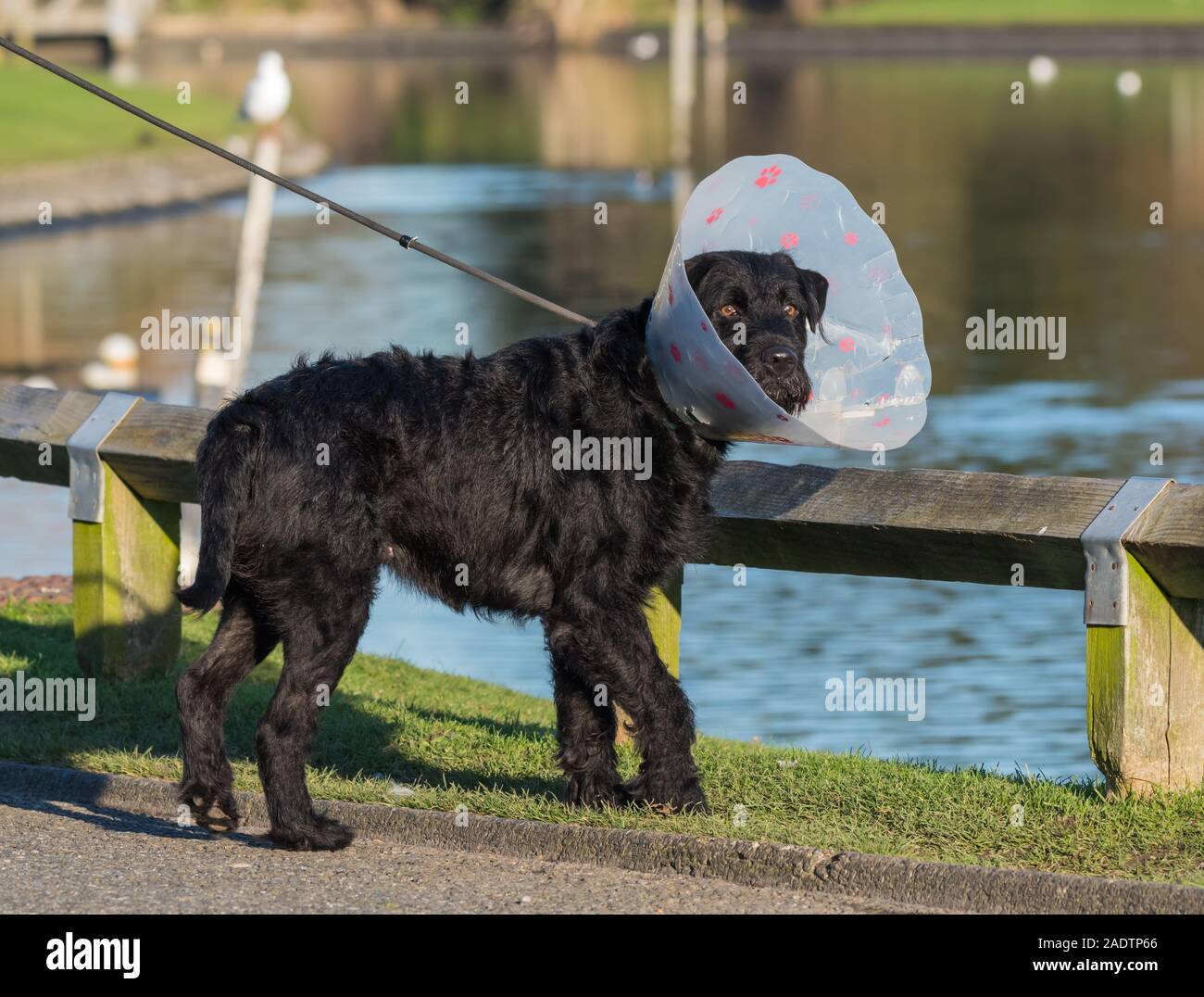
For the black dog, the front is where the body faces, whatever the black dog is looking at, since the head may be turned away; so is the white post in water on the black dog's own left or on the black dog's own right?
on the black dog's own left

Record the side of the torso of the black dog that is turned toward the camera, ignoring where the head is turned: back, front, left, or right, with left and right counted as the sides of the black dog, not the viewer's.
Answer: right
